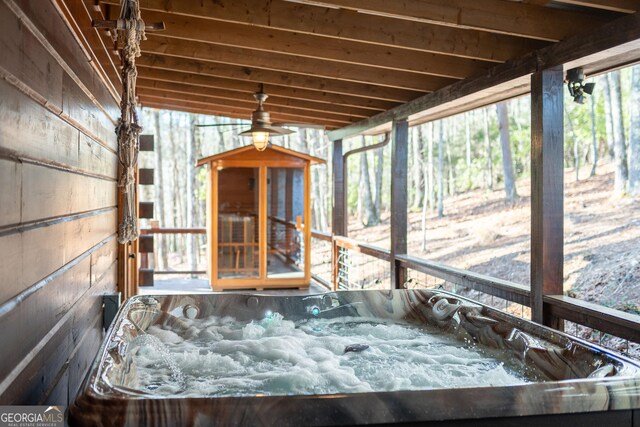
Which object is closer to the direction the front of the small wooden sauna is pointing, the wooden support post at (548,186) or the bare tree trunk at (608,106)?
the wooden support post

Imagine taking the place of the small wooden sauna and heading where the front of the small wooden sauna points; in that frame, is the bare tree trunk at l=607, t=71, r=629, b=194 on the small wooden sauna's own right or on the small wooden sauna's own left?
on the small wooden sauna's own left

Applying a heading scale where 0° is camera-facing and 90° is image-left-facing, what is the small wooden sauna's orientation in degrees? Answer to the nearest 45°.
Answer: approximately 0°

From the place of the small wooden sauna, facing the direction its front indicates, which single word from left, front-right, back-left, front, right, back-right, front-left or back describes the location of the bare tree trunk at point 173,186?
back

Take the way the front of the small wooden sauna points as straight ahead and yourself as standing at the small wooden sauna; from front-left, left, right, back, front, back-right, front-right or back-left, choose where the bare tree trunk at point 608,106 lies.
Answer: back-left

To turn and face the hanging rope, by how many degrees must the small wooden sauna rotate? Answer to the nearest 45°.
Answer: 0° — it already faces it

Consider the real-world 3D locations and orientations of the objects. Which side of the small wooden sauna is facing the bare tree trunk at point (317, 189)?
back

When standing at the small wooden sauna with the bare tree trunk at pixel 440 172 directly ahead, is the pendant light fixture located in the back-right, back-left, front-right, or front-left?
back-right

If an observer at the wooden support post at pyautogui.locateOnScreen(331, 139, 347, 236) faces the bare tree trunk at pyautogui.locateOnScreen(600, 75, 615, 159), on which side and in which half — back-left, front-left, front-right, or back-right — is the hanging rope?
back-right

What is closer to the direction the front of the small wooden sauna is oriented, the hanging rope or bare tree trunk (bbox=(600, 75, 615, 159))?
the hanging rope

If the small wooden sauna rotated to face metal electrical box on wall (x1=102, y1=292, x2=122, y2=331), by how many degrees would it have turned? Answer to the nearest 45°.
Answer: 0° — it already faces it

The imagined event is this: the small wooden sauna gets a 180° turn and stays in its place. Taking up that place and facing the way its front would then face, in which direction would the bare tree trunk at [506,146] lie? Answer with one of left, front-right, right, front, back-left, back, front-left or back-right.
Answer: front-right
